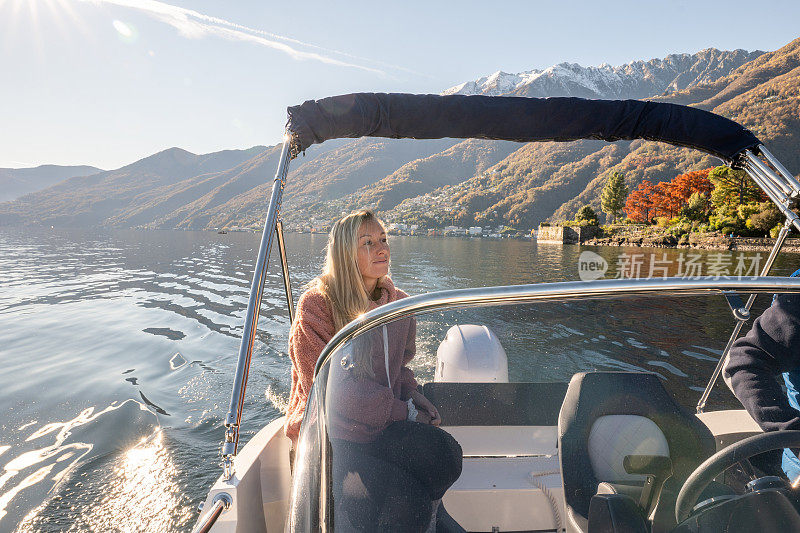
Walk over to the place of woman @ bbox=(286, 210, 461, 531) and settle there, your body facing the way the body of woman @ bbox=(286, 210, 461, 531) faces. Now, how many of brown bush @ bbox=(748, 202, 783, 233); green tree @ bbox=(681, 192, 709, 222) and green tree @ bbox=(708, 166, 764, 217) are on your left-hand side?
3

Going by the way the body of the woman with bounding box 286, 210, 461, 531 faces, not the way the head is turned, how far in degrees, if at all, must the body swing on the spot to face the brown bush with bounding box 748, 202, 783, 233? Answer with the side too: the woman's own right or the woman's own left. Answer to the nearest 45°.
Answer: approximately 90° to the woman's own left

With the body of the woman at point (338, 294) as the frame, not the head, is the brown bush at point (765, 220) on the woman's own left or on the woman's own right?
on the woman's own left

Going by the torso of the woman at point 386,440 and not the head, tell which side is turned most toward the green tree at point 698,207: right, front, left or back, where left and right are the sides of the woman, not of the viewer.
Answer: left

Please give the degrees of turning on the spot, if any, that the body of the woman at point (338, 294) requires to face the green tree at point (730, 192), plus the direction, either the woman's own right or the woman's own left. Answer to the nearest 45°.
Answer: approximately 90° to the woman's own left

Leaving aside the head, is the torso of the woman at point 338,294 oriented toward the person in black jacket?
yes

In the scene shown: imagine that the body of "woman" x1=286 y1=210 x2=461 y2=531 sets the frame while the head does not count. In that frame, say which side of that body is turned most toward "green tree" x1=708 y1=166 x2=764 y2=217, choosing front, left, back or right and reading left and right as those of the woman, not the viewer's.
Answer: left

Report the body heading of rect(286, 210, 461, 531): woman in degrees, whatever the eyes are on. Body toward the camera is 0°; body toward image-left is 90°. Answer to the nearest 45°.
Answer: approximately 315°
